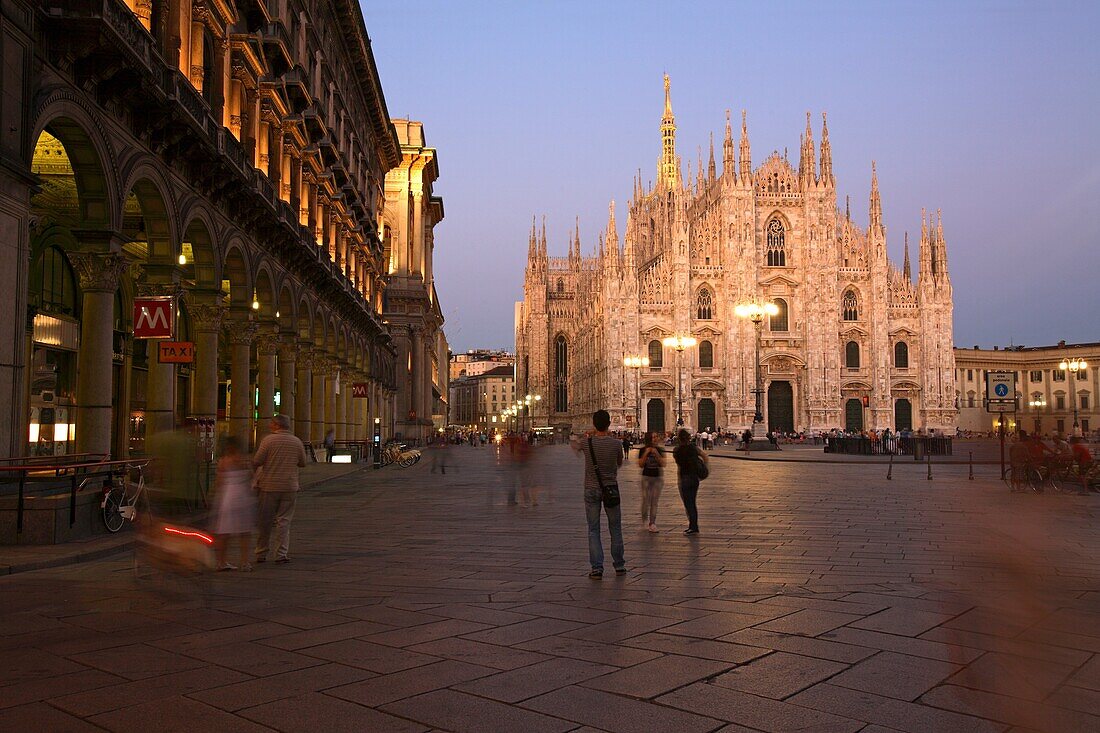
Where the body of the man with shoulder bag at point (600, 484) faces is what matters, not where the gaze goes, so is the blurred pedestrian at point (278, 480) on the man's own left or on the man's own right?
on the man's own left

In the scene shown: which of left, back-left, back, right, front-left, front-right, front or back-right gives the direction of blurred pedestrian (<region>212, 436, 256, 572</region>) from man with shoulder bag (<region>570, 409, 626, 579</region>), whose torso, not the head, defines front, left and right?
left

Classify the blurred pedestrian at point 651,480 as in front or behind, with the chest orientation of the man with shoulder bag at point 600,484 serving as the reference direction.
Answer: in front

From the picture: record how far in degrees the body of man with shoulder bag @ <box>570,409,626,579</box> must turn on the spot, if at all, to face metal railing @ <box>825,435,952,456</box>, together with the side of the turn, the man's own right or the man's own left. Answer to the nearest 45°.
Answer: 0° — they already face it

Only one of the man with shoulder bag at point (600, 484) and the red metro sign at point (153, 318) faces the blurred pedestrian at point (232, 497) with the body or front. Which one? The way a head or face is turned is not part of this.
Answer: the red metro sign

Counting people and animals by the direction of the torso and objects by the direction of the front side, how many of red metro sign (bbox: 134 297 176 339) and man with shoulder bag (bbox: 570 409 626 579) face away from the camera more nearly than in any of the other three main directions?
1

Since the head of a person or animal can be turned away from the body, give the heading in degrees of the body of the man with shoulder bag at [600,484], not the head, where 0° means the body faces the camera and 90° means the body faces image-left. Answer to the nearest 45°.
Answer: approximately 180°

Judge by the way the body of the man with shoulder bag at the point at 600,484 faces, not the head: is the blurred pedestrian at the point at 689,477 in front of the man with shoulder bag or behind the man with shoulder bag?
in front

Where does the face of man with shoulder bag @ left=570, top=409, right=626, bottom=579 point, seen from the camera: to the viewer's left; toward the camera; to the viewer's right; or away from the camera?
away from the camera

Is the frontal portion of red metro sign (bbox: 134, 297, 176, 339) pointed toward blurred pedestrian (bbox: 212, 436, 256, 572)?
yes

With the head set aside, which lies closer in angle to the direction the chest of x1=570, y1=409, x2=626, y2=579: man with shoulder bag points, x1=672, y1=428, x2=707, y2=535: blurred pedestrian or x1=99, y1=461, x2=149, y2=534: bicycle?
the blurred pedestrian

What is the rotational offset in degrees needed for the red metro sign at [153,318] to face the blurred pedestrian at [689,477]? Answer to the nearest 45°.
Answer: approximately 45° to its left

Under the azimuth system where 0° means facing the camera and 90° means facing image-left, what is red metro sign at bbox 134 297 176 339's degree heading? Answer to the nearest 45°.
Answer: approximately 0°

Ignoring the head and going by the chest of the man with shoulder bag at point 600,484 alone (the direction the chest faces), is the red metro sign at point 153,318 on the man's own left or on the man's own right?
on the man's own left
